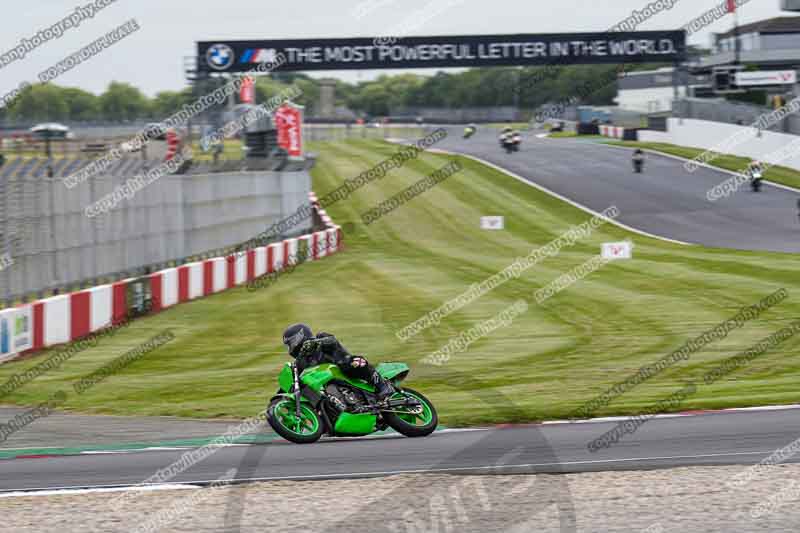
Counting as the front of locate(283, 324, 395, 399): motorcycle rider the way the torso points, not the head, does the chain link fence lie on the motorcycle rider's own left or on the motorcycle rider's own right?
on the motorcycle rider's own right

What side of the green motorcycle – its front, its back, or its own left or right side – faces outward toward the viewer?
left

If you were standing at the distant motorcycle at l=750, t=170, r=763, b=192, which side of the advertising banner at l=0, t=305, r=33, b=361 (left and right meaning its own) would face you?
left

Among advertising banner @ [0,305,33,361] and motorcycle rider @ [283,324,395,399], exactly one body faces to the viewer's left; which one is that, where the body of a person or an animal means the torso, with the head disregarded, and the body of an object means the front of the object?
the motorcycle rider

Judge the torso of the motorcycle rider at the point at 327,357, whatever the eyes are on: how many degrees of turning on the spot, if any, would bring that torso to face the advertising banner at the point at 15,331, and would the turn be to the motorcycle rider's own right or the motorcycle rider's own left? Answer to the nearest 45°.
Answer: approximately 45° to the motorcycle rider's own right

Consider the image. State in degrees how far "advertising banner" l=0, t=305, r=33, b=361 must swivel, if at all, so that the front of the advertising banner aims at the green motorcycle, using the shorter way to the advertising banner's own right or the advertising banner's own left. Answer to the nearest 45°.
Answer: approximately 45° to the advertising banner's own right

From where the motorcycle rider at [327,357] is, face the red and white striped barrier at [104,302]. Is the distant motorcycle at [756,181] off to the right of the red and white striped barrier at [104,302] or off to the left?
right

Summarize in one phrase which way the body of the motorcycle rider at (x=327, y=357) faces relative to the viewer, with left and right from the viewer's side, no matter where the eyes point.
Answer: facing to the left of the viewer

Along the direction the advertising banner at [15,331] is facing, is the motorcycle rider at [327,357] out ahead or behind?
ahead

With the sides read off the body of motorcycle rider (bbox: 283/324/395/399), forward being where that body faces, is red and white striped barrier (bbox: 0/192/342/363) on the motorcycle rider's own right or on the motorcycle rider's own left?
on the motorcycle rider's own right

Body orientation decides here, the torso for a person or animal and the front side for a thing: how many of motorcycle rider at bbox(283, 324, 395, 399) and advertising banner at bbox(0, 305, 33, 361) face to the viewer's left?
1

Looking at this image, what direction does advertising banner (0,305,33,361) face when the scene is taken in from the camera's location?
facing the viewer and to the right of the viewer
